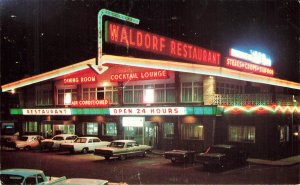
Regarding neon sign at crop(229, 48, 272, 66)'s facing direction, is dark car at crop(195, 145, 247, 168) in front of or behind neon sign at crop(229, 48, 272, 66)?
in front

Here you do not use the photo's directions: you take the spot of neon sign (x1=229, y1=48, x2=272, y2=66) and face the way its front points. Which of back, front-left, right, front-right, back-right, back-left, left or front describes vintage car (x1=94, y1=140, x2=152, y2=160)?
front-right

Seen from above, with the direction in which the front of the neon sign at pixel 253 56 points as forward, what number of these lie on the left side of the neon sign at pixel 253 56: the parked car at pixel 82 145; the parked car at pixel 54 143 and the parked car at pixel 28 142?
0

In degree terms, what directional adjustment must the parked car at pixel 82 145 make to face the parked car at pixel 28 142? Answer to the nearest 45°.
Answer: approximately 90° to its left

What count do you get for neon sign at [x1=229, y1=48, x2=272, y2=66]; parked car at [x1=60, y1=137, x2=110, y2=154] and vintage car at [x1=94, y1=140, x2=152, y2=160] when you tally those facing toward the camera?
1

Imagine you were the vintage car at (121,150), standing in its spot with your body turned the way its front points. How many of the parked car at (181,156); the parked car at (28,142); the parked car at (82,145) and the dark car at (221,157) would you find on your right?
2

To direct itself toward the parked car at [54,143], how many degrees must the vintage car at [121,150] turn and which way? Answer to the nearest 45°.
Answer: approximately 90° to its left

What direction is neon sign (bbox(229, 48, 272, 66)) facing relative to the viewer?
toward the camera

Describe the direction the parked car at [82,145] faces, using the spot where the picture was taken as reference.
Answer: facing away from the viewer and to the right of the viewer

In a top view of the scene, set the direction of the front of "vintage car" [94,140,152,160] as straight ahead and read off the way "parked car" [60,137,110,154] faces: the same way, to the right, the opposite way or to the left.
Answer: the same way

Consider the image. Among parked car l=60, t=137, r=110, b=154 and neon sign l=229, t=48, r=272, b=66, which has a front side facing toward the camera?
the neon sign

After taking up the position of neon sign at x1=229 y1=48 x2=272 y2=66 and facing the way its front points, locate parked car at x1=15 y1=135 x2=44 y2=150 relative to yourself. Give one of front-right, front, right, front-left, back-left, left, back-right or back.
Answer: right
